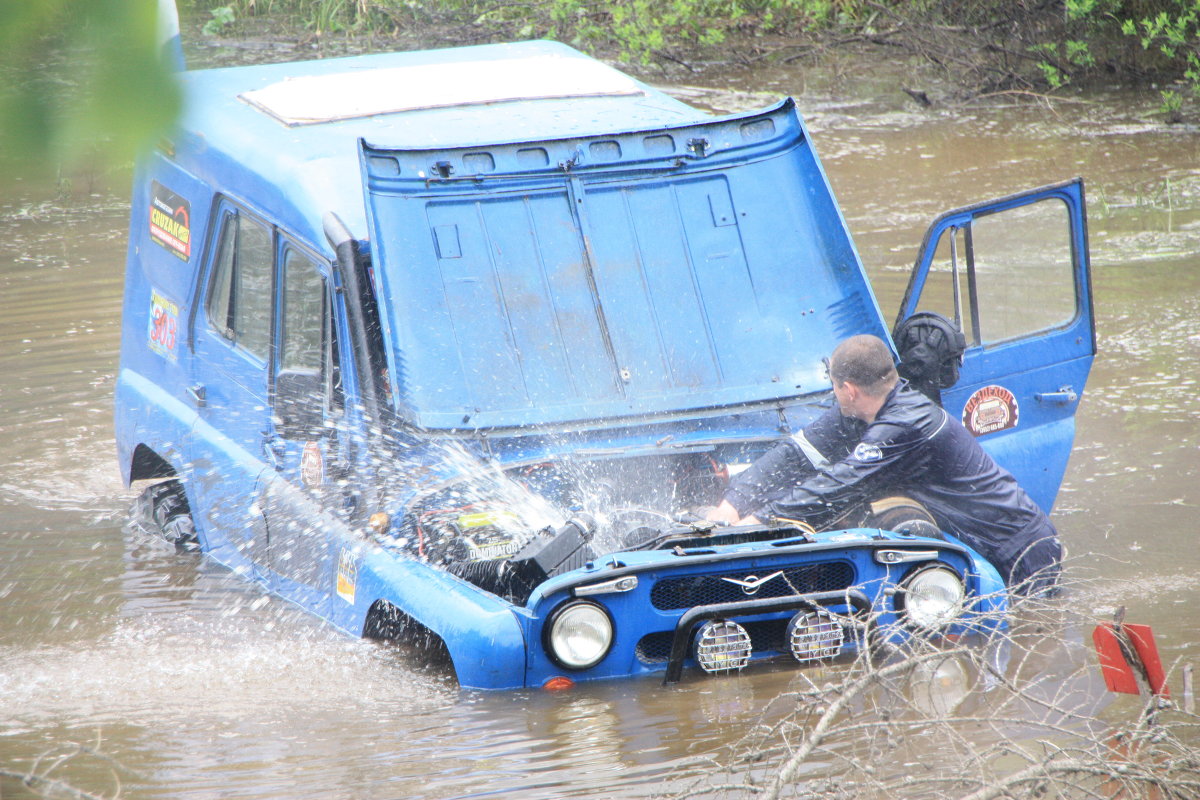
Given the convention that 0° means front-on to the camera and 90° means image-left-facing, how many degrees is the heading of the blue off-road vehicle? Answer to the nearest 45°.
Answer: approximately 315°

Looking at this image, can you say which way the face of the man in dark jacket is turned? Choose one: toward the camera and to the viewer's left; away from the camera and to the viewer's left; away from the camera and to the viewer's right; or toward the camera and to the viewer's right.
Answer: away from the camera and to the viewer's left

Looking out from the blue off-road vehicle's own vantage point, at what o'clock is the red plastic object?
The red plastic object is roughly at 12 o'clock from the blue off-road vehicle.
